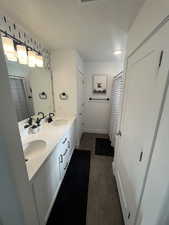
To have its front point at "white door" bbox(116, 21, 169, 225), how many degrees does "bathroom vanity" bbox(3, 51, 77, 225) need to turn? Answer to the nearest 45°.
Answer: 0° — it already faces it

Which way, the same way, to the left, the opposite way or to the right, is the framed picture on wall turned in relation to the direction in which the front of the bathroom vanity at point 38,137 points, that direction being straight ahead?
to the right

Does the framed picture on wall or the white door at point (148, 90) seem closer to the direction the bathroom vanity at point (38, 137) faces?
the white door

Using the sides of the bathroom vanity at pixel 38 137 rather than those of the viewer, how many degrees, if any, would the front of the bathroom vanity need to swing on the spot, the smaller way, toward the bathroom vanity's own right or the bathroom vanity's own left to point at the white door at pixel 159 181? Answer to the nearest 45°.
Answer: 0° — it already faces it

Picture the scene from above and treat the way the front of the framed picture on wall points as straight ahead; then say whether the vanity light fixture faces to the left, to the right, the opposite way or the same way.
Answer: to the left

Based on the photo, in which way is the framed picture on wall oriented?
toward the camera

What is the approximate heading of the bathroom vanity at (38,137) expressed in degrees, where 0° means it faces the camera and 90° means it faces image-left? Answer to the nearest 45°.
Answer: approximately 315°

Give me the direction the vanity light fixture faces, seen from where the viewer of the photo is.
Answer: facing the viewer and to the right of the viewer

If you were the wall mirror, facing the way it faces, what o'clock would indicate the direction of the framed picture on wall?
The framed picture on wall is roughly at 10 o'clock from the wall mirror.
